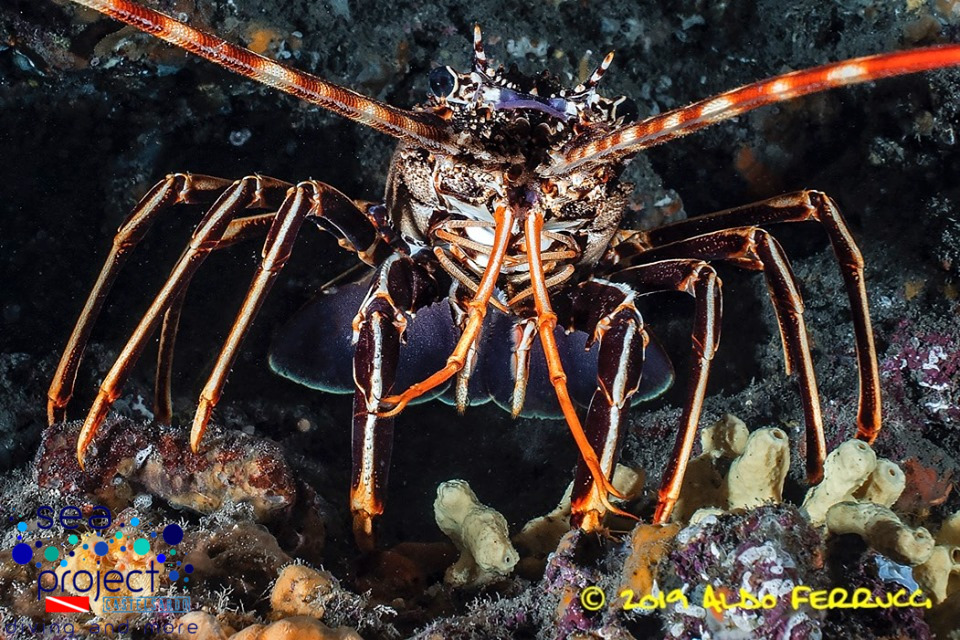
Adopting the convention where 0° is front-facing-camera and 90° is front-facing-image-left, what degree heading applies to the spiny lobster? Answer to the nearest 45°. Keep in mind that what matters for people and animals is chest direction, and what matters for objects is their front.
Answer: approximately 0°
